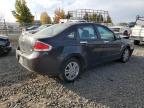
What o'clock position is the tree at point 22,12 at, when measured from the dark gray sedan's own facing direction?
The tree is roughly at 10 o'clock from the dark gray sedan.

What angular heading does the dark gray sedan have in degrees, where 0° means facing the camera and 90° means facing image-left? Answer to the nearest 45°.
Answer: approximately 225°

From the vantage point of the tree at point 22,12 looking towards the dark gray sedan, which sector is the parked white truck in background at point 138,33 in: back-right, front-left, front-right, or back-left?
front-left

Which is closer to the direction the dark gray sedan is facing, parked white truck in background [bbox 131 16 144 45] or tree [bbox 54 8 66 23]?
the parked white truck in background

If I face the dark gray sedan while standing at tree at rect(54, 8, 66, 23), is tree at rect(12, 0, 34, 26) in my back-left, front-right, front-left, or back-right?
front-right

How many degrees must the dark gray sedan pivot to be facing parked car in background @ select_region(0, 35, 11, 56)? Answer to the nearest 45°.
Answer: approximately 90° to its left

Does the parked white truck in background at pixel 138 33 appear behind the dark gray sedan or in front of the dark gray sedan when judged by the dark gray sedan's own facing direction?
in front

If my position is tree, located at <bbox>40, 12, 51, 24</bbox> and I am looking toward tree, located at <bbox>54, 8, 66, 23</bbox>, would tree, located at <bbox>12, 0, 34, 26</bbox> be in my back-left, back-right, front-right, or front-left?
back-right

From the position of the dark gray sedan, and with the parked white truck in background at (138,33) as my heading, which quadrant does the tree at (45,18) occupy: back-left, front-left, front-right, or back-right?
front-left

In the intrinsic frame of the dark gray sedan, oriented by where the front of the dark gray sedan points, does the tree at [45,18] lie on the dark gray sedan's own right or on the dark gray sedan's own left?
on the dark gray sedan's own left
